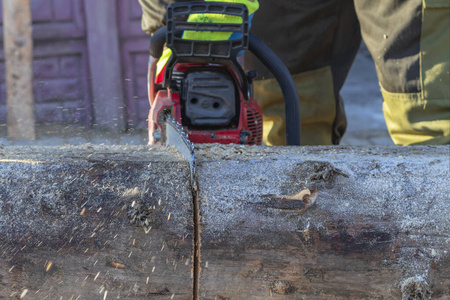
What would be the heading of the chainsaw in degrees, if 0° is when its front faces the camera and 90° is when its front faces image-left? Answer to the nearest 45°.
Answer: approximately 0°

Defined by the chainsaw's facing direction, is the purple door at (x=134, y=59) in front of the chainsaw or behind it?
behind

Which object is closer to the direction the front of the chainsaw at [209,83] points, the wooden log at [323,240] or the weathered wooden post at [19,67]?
the wooden log

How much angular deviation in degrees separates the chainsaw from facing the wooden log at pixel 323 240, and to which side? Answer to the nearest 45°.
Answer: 0° — it already faces it

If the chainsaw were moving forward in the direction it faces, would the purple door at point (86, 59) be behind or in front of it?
behind

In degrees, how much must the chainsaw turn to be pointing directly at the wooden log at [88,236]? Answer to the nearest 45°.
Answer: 0° — it already faces it

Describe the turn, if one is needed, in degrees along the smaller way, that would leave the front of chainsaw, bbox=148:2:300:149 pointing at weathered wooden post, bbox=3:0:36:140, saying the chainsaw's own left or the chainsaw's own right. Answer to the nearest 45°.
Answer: approximately 135° to the chainsaw's own right

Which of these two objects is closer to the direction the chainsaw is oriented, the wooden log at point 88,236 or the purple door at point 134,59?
the wooden log
